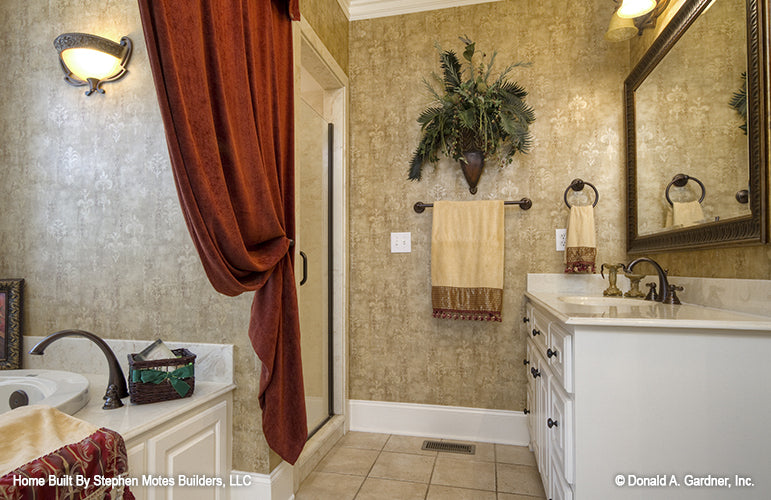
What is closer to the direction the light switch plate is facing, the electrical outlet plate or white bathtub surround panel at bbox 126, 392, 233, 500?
the white bathtub surround panel

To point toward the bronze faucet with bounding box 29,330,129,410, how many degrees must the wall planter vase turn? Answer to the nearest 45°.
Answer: approximately 45° to its right

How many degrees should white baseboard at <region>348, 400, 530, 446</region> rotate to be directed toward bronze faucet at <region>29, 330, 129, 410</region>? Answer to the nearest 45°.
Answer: approximately 45° to its right

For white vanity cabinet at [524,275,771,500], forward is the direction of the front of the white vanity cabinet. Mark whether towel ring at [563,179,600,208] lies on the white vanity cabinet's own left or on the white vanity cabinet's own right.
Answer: on the white vanity cabinet's own right

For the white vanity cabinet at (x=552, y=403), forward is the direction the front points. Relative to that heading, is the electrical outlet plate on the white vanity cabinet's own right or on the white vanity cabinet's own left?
on the white vanity cabinet's own right

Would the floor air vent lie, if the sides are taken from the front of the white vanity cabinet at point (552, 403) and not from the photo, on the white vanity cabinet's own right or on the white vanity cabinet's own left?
on the white vanity cabinet's own right

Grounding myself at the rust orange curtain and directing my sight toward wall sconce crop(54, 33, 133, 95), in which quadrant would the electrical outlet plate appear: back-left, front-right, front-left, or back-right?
back-right

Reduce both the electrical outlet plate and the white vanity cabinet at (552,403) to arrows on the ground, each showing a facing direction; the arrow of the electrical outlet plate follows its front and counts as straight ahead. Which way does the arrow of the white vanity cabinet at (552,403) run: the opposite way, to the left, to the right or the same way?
to the right

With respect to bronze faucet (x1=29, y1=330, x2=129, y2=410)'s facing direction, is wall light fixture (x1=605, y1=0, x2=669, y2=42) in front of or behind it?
behind

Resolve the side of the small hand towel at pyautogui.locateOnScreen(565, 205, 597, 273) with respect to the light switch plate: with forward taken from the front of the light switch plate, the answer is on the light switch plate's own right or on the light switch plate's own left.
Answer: on the light switch plate's own left

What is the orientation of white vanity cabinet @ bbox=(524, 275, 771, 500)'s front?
to the viewer's left

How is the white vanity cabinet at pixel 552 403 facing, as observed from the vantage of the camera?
facing to the left of the viewer
